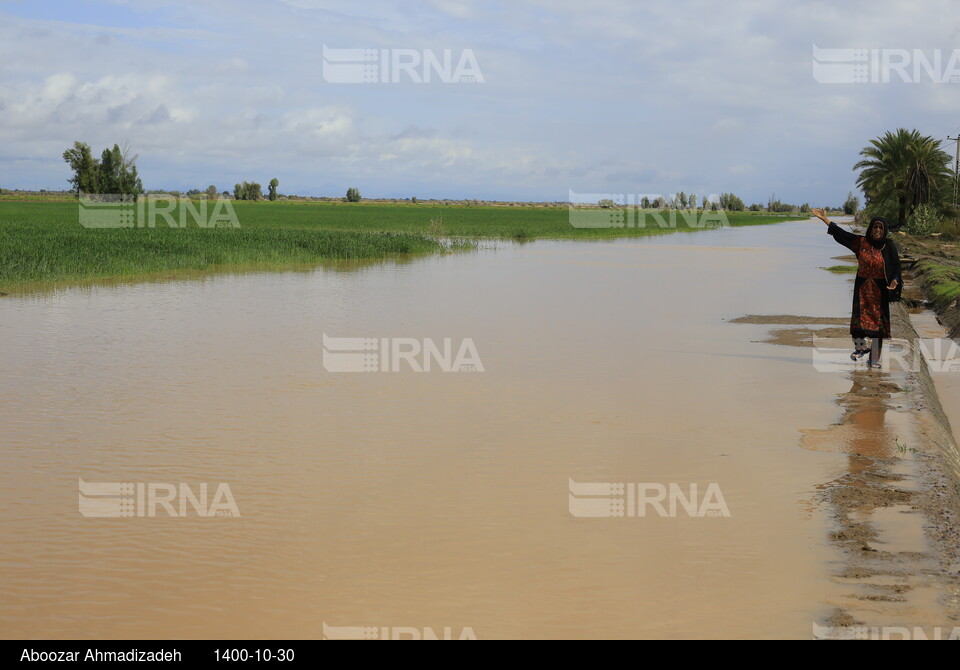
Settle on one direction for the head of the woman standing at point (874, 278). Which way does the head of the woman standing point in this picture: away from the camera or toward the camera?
toward the camera

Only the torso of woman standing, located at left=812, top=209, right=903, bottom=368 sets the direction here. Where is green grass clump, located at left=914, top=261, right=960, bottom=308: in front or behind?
behind

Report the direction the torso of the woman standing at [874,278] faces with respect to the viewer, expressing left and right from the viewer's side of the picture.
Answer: facing the viewer
